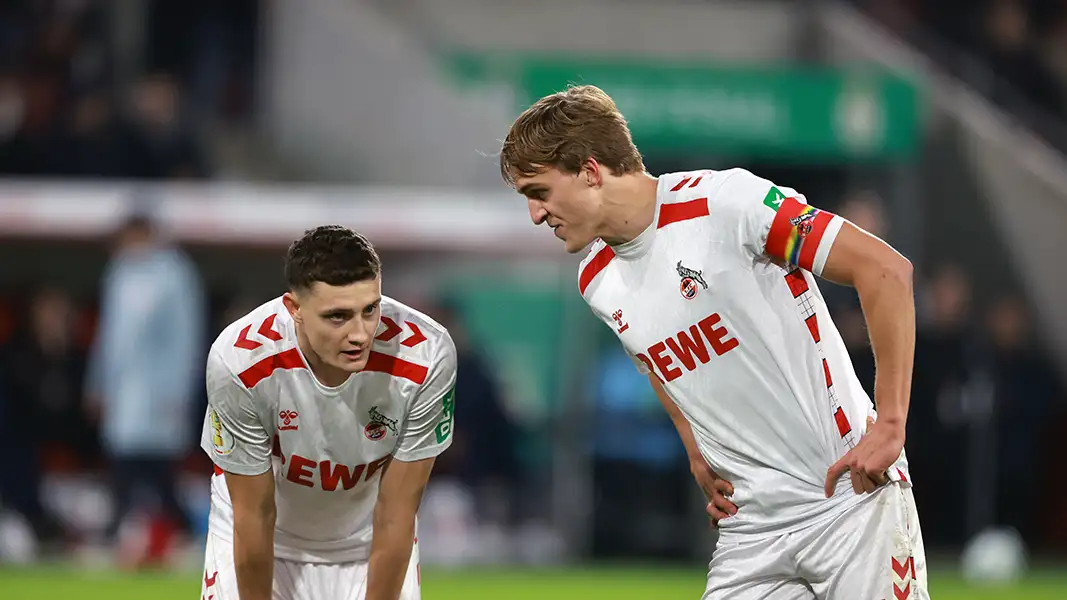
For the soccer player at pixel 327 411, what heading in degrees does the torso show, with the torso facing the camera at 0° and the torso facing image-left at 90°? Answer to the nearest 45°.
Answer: approximately 0°

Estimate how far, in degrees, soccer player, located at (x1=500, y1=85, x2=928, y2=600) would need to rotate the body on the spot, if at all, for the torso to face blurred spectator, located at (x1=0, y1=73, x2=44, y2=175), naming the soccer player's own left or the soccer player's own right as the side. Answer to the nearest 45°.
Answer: approximately 90° to the soccer player's own right

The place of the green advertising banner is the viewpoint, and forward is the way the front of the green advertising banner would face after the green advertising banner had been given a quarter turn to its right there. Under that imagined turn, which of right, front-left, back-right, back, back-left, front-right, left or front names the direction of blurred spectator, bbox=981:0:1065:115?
back-right

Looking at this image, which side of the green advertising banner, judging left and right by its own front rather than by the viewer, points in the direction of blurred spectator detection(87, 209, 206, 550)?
right

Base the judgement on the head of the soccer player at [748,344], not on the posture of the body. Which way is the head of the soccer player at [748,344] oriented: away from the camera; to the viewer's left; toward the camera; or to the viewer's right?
to the viewer's left

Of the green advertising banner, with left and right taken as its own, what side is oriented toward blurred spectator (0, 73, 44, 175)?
right

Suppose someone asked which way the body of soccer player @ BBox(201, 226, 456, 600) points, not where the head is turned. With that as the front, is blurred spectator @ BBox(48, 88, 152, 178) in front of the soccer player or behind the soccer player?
behind

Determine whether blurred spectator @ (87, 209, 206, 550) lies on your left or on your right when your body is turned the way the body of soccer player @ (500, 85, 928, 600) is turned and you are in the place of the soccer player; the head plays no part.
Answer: on your right

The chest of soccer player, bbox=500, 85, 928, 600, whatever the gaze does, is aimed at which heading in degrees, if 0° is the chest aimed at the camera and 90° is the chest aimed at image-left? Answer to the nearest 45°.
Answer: approximately 45°

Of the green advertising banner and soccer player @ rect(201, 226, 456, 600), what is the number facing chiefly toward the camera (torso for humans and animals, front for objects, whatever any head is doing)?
2

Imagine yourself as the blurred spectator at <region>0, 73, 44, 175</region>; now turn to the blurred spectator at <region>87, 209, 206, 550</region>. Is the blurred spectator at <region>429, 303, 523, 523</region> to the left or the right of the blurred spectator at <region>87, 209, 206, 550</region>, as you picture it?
left
